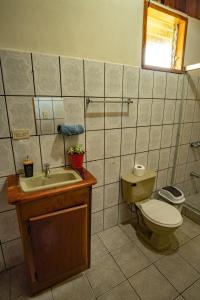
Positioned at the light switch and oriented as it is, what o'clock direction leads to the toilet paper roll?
The toilet paper roll is roughly at 9 o'clock from the light switch.

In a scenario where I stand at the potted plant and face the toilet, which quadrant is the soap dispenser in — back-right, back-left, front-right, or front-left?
back-right

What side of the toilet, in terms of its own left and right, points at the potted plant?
right

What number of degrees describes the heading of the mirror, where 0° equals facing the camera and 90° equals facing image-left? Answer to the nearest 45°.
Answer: approximately 0°

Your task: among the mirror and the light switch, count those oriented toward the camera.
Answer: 2

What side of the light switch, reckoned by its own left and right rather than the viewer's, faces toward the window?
left

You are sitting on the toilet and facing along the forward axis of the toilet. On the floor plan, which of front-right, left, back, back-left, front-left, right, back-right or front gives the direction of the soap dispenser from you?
right

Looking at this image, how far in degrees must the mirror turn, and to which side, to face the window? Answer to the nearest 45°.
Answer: approximately 90° to its left

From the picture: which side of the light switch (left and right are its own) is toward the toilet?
left
